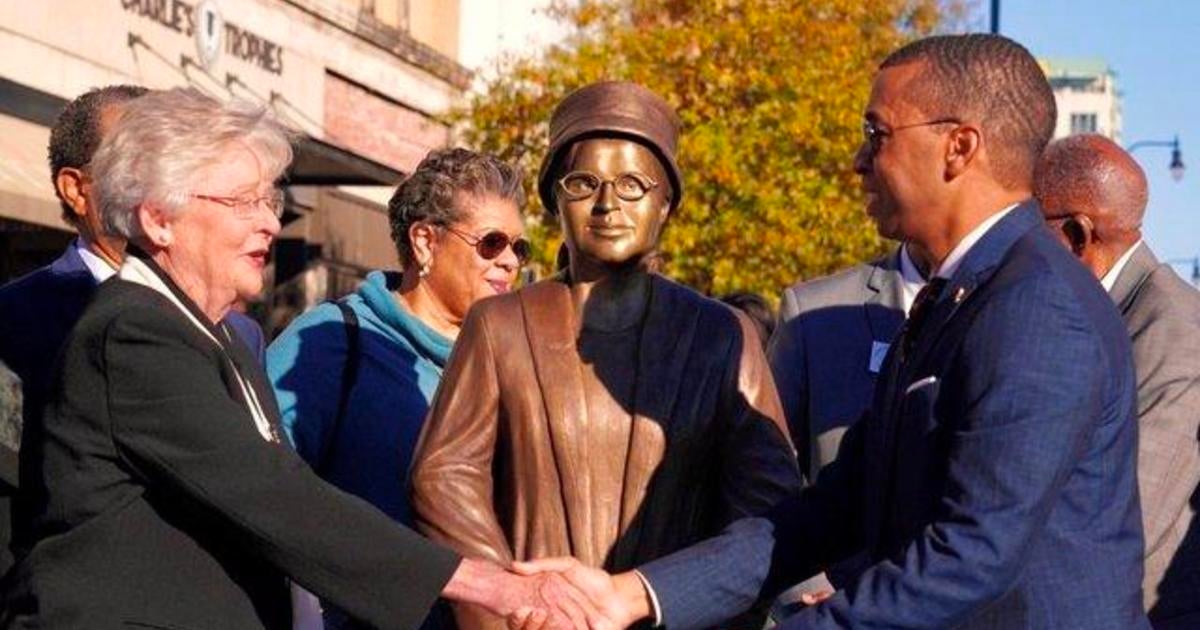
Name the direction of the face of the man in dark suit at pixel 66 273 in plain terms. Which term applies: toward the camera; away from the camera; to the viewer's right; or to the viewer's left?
to the viewer's right

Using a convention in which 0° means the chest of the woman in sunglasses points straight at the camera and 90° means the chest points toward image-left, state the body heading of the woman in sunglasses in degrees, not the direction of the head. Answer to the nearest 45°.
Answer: approximately 315°

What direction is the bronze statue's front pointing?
toward the camera

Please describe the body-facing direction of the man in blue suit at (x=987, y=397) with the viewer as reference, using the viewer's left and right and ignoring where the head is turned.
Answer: facing to the left of the viewer

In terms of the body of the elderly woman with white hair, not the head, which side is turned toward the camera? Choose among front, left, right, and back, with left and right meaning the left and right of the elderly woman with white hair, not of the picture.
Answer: right

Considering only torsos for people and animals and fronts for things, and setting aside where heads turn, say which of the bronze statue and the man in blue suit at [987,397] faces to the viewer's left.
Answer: the man in blue suit

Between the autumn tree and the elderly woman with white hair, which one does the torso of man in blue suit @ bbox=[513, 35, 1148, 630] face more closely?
the elderly woman with white hair

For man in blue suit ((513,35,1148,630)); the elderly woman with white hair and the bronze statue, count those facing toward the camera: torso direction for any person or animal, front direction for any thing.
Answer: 1

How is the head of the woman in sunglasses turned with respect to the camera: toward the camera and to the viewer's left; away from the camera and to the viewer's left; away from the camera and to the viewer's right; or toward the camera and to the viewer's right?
toward the camera and to the viewer's right

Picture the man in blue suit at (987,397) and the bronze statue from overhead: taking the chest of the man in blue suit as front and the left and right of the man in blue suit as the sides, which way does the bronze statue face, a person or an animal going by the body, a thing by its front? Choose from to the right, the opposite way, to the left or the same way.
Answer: to the left

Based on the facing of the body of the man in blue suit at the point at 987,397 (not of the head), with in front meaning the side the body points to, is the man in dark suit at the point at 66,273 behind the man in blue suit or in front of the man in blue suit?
in front

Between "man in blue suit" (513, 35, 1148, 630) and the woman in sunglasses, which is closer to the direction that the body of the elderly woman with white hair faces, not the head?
the man in blue suit
